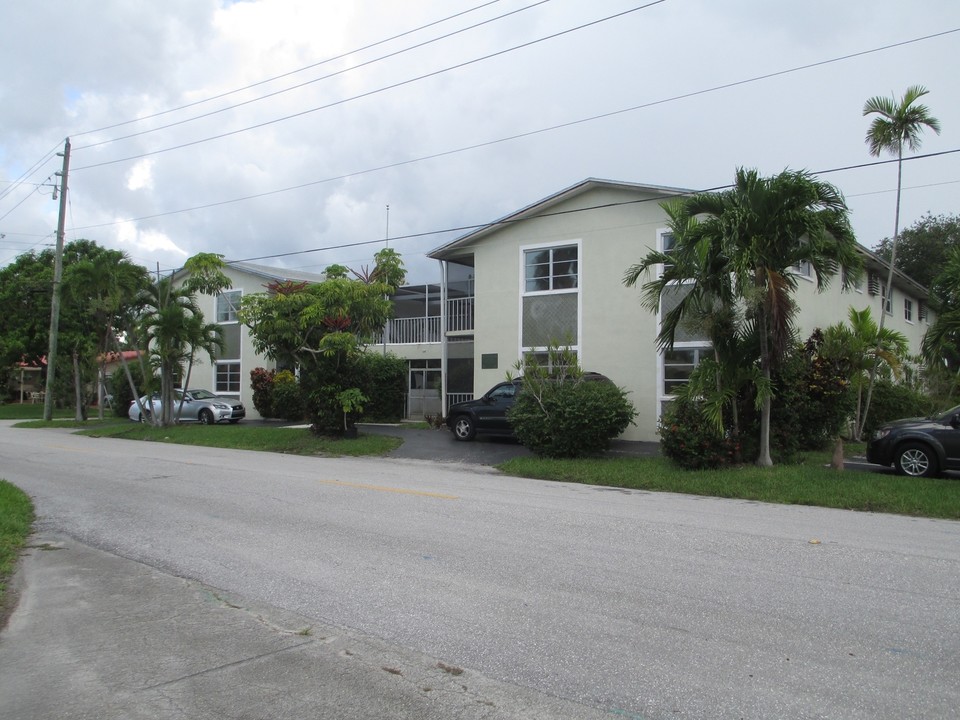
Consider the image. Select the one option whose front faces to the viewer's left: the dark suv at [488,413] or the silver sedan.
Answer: the dark suv

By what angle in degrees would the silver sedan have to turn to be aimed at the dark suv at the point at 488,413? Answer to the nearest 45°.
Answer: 0° — it already faces it

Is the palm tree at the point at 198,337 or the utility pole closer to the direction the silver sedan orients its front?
the palm tree

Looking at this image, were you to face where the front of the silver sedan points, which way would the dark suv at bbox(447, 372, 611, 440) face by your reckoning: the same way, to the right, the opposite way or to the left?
the opposite way

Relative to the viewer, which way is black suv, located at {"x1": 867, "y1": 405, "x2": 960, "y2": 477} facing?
to the viewer's left

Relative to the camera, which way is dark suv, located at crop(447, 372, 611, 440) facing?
to the viewer's left

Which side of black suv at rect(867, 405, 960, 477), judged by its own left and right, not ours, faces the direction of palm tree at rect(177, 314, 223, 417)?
front

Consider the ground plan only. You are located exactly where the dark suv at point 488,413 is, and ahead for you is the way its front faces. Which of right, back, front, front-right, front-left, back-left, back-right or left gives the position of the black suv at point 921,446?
back-left

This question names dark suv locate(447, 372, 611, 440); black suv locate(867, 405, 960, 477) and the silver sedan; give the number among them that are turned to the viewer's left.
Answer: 2

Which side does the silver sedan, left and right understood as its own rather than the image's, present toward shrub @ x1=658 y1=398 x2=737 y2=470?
front

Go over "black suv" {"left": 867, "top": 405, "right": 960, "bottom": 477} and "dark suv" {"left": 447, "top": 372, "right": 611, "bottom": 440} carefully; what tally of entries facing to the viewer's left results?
2

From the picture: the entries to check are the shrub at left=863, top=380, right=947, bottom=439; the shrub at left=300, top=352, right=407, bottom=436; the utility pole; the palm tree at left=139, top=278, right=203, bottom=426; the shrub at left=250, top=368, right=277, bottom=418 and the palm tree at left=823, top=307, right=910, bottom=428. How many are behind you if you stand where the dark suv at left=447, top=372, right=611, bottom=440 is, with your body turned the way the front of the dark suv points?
2

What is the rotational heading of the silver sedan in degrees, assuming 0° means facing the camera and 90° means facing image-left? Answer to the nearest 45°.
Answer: approximately 315°

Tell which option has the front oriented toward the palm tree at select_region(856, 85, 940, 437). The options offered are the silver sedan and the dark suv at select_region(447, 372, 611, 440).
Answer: the silver sedan

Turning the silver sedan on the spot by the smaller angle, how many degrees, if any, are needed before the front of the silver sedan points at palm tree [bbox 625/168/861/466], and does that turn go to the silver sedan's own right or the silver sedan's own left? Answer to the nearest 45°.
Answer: approximately 45° to the silver sedan's own right
